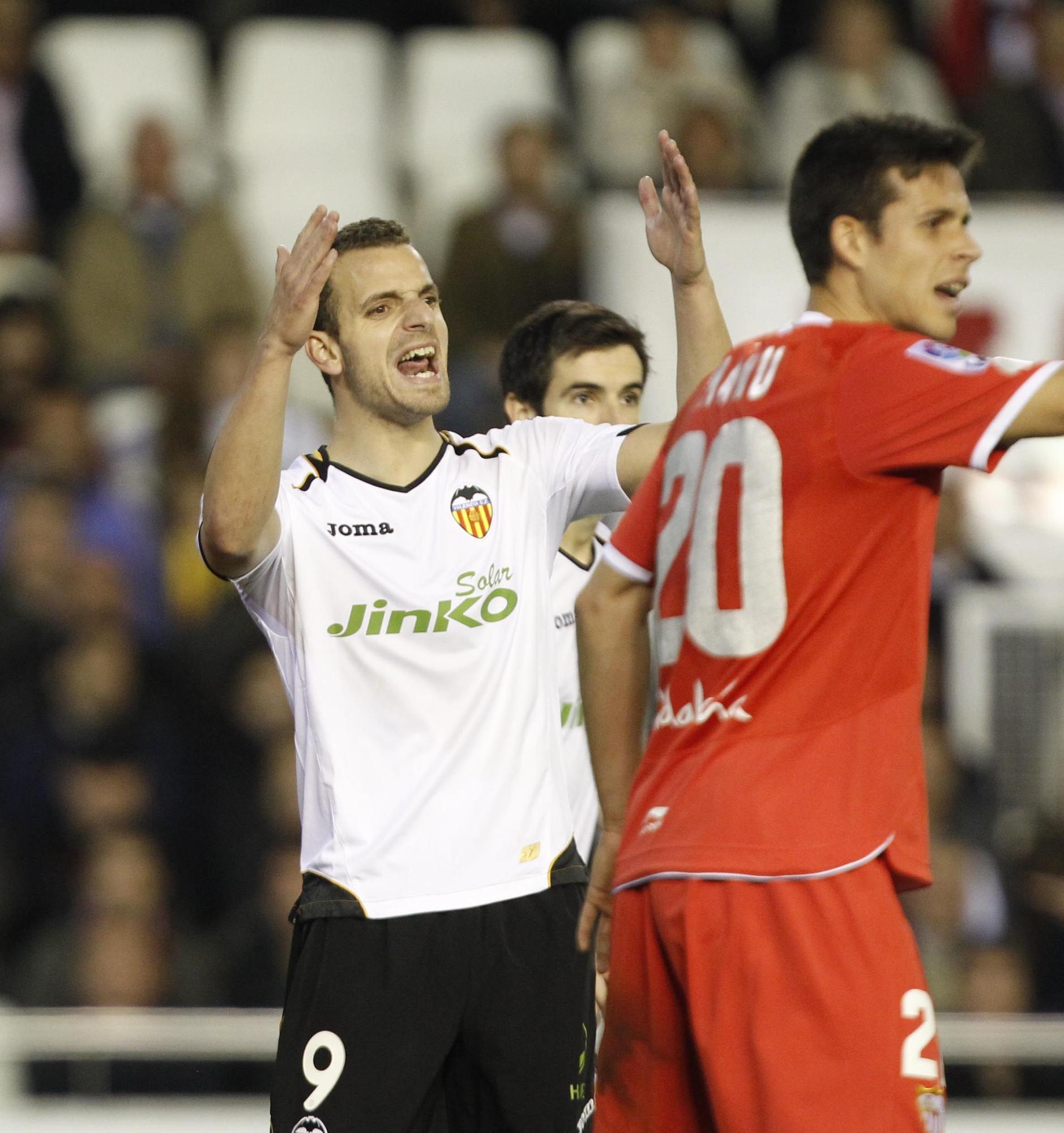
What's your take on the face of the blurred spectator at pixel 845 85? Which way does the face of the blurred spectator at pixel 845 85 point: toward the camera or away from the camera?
toward the camera

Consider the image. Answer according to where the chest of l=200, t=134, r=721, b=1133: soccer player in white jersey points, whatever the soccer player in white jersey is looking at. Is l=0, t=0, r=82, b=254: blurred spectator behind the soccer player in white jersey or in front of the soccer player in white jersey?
behind

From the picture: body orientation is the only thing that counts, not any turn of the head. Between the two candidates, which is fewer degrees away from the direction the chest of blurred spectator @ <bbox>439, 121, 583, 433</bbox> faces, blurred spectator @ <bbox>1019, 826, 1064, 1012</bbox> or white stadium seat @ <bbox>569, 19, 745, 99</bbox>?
the blurred spectator

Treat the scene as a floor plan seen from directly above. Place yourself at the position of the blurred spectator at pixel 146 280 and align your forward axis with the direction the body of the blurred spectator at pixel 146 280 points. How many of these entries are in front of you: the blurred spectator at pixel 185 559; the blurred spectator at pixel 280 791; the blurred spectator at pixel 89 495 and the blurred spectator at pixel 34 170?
3

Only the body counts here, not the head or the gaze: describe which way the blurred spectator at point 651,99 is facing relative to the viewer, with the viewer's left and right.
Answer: facing the viewer

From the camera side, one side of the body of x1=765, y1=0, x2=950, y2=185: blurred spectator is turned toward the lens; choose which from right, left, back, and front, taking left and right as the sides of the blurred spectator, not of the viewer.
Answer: front

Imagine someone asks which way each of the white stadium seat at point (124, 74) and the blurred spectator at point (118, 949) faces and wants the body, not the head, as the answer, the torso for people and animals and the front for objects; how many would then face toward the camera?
2

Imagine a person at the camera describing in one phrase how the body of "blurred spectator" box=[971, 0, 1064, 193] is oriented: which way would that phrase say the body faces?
toward the camera

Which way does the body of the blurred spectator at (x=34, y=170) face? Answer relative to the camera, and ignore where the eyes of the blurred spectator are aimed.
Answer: toward the camera

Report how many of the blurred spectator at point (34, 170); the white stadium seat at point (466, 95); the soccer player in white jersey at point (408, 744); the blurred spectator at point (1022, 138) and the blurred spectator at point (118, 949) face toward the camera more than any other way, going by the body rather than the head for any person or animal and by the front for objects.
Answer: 5

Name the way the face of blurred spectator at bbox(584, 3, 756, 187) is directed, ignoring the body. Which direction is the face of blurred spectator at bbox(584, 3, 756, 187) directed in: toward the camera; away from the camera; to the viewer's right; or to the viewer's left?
toward the camera

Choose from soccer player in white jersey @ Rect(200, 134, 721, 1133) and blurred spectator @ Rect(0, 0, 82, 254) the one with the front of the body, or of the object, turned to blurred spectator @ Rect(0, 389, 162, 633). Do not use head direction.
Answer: blurred spectator @ Rect(0, 0, 82, 254)

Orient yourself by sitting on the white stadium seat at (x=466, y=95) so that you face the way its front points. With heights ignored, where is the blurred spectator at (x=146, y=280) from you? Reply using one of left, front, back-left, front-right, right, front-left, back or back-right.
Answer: front-right

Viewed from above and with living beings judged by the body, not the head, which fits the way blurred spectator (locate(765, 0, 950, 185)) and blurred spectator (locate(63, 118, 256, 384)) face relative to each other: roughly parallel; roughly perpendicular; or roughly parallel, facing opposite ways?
roughly parallel
